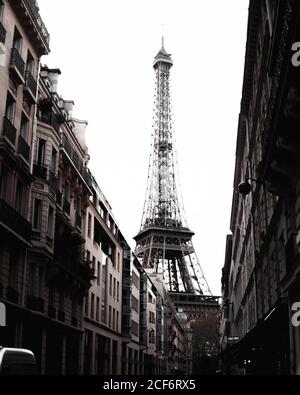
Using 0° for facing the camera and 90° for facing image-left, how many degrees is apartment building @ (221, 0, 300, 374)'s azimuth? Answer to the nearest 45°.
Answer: approximately 90°

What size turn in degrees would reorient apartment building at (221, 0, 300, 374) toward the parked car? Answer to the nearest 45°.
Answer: approximately 45° to its left
